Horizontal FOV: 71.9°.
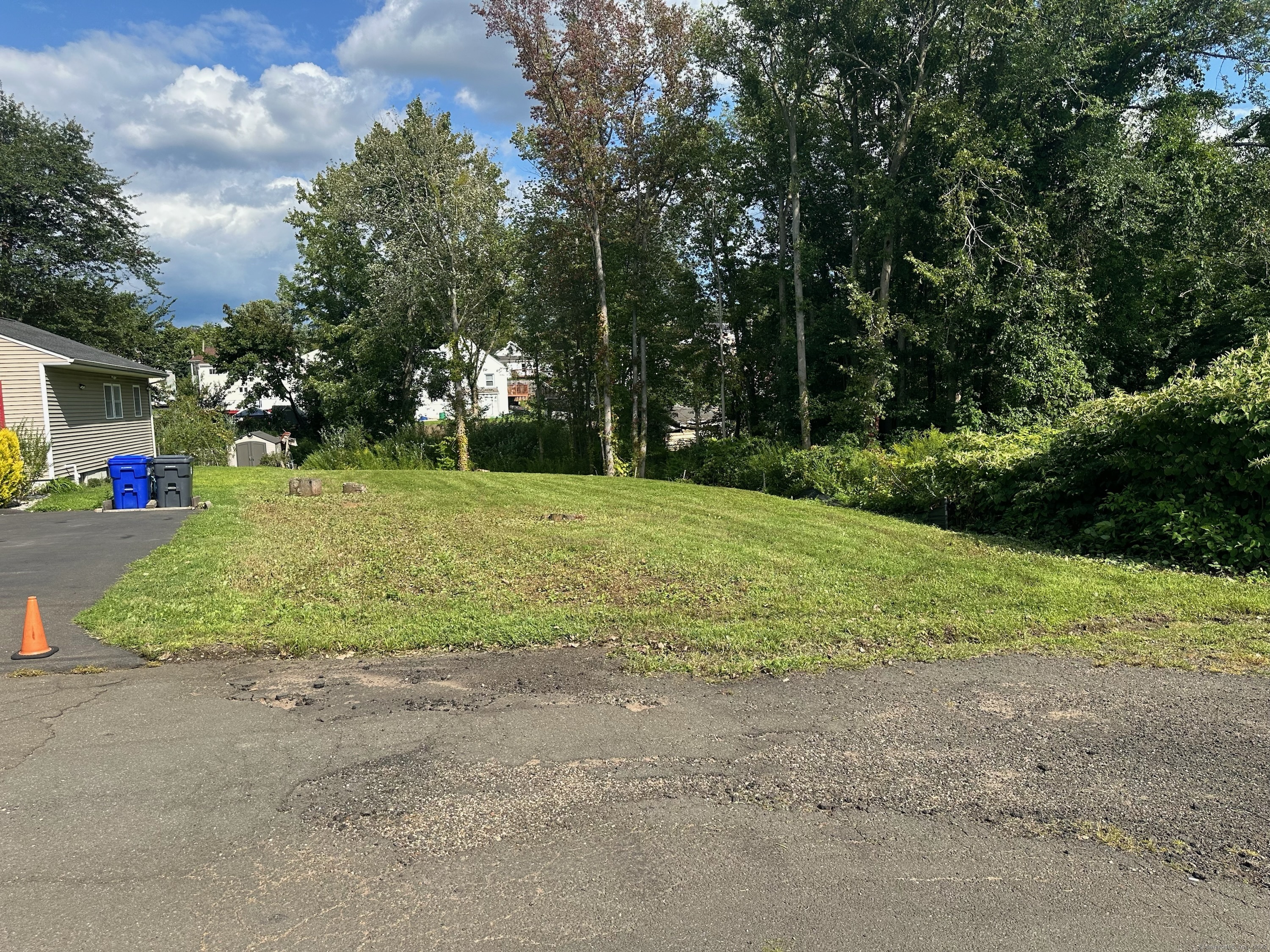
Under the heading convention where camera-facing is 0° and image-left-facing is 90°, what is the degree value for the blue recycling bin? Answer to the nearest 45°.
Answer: approximately 0°

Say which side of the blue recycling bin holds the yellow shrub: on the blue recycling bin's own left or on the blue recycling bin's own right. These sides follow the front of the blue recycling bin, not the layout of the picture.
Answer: on the blue recycling bin's own right

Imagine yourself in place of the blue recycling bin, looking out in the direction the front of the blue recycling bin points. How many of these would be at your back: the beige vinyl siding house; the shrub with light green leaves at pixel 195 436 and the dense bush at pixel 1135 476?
2

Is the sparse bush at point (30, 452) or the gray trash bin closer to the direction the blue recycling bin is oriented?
the gray trash bin

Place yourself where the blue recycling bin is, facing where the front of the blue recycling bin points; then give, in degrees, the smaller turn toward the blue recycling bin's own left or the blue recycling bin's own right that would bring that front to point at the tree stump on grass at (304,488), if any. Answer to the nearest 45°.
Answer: approximately 90° to the blue recycling bin's own left

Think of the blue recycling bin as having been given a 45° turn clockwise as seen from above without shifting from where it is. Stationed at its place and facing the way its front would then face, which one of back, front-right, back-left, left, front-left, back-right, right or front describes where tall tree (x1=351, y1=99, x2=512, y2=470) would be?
back

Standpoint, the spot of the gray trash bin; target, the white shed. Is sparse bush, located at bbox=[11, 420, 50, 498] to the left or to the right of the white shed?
left

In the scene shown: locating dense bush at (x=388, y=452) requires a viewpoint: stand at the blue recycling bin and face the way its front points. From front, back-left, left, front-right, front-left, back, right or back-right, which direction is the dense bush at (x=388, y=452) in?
back-left

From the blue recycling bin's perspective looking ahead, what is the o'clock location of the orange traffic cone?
The orange traffic cone is roughly at 12 o'clock from the blue recycling bin.

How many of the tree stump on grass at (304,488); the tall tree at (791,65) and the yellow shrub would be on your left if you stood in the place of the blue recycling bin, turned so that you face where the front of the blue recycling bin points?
2

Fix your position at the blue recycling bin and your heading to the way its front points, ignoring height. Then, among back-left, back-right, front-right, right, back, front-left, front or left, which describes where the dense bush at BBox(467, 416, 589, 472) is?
back-left

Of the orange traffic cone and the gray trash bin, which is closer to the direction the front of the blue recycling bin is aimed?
the orange traffic cone

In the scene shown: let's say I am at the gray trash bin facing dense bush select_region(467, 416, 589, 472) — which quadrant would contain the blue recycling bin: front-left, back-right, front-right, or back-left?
back-left

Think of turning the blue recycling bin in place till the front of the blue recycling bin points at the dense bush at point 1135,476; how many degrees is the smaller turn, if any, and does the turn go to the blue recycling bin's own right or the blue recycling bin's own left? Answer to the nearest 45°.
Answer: approximately 45° to the blue recycling bin's own left

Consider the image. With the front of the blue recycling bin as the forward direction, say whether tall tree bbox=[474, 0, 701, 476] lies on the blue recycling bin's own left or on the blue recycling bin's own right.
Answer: on the blue recycling bin's own left

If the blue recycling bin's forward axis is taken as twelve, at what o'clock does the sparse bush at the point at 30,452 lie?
The sparse bush is roughly at 5 o'clock from the blue recycling bin.

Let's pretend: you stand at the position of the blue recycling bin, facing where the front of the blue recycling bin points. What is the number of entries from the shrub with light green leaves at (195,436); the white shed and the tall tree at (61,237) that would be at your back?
3
